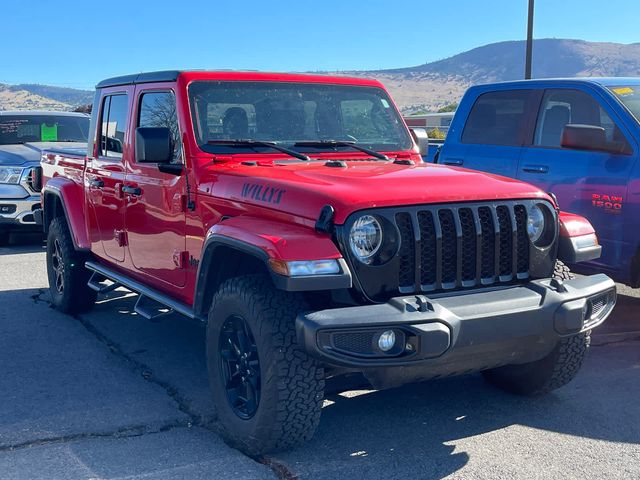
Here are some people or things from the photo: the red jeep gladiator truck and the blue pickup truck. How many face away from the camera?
0

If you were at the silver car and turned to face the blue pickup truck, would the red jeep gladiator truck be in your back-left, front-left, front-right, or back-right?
front-right

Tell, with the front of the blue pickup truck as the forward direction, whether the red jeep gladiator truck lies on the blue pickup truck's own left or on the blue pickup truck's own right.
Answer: on the blue pickup truck's own right

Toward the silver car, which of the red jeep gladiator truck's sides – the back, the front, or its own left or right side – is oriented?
back

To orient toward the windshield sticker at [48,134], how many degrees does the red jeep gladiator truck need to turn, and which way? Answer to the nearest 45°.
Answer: approximately 180°

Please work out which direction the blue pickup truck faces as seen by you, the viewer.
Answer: facing the viewer and to the right of the viewer

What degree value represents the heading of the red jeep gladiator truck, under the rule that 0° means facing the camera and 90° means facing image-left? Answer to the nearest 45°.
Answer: approximately 315°
